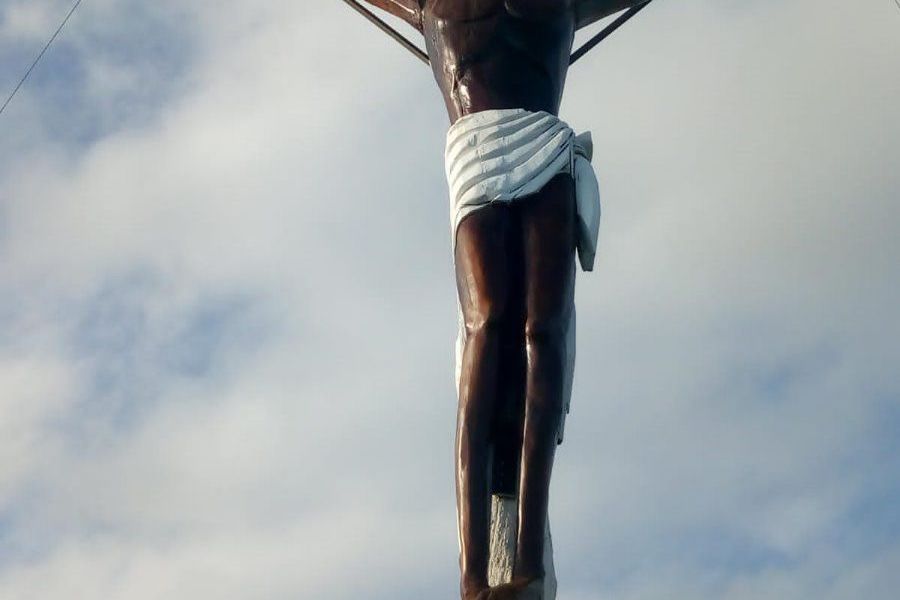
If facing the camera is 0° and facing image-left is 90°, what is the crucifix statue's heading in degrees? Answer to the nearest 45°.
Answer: approximately 0°
